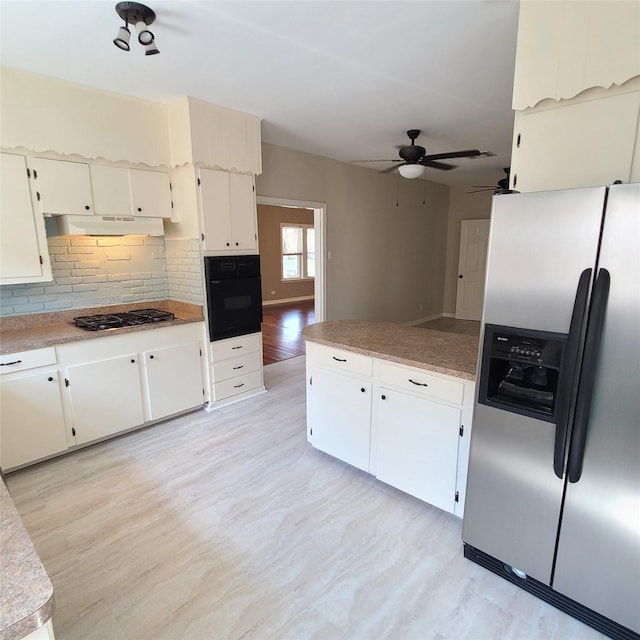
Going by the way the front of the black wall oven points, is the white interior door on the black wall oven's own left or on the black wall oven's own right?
on the black wall oven's own left

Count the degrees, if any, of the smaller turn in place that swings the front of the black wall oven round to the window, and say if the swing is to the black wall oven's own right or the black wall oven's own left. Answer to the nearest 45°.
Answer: approximately 135° to the black wall oven's own left

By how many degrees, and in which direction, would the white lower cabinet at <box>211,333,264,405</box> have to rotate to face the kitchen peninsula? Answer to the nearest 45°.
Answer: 0° — it already faces it

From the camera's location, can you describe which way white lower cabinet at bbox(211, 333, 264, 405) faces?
facing the viewer and to the right of the viewer

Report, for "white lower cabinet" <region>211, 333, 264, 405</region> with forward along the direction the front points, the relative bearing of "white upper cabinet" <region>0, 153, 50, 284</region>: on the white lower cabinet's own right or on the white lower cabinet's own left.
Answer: on the white lower cabinet's own right

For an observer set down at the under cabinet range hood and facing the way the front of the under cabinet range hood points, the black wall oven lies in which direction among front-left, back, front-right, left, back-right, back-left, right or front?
left

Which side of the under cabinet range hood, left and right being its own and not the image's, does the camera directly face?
front

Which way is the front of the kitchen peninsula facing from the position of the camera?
facing the viewer and to the left of the viewer

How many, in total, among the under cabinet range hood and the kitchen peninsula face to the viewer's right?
0

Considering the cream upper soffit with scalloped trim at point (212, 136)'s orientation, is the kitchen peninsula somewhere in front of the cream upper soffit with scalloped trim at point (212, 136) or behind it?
in front

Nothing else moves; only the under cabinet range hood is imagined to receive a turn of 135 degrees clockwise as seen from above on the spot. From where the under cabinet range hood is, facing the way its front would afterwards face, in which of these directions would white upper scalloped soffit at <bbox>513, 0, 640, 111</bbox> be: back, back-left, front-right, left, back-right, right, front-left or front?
back

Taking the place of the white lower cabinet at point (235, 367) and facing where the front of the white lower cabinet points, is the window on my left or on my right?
on my left
